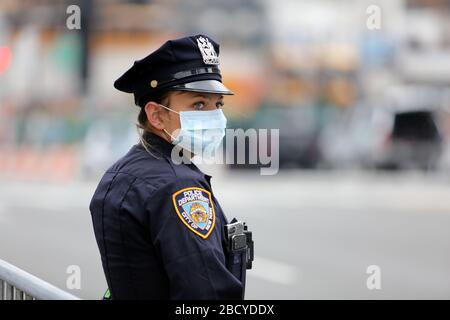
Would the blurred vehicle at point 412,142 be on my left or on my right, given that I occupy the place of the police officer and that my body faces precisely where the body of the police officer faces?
on my left

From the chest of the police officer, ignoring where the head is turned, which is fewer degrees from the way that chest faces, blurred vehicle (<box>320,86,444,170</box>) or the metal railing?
the blurred vehicle

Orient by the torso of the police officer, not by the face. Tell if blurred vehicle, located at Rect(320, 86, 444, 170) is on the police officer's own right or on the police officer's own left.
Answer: on the police officer's own left

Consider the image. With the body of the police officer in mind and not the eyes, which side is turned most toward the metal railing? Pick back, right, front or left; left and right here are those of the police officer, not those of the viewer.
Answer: back

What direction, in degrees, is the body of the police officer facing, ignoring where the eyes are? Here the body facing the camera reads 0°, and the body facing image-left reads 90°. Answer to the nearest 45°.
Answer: approximately 270°
